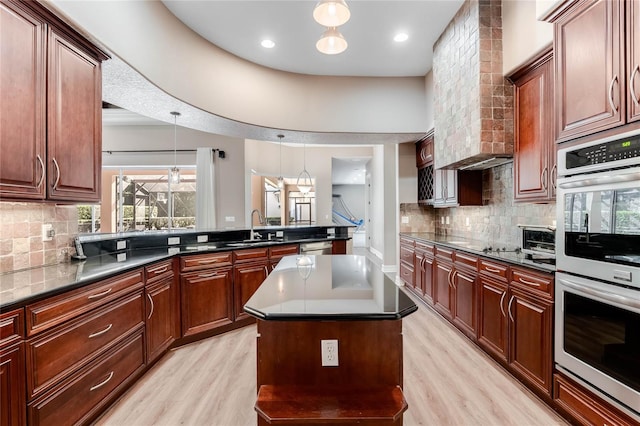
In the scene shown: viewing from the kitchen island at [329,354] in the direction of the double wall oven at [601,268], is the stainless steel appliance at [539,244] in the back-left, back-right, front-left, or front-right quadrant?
front-left

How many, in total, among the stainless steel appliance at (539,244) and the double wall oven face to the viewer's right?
0

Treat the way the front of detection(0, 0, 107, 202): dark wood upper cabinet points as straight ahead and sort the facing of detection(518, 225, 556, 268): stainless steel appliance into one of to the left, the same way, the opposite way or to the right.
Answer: the opposite way

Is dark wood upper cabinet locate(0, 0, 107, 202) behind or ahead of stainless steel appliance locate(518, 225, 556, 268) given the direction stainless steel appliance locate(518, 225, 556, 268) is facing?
ahead

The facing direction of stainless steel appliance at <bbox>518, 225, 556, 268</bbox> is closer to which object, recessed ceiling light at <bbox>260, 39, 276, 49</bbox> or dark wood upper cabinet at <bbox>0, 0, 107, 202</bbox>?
the dark wood upper cabinet

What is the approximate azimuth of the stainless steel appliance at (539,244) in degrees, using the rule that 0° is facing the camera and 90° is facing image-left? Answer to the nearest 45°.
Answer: approximately 45°

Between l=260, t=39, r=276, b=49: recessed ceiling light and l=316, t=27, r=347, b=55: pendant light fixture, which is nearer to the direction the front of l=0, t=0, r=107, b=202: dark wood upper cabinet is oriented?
the pendant light fixture

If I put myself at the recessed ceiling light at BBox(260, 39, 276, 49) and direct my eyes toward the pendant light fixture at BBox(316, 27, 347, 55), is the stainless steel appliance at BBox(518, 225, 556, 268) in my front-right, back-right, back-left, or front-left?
front-left

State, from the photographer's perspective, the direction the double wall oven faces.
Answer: facing the viewer and to the left of the viewer

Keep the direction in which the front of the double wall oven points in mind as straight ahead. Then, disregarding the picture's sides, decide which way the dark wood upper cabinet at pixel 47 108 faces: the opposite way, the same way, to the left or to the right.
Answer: the opposite way

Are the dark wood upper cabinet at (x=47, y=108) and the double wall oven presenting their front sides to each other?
yes

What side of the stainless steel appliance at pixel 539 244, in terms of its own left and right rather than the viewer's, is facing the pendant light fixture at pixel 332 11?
front

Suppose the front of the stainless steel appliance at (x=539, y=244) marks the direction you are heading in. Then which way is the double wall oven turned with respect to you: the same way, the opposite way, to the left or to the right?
the same way

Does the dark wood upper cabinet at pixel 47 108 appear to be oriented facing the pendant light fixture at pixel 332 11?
yes

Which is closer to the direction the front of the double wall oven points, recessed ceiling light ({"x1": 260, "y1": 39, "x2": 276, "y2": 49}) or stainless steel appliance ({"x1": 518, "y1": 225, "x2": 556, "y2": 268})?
the recessed ceiling light

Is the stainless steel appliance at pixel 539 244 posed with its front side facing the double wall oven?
no

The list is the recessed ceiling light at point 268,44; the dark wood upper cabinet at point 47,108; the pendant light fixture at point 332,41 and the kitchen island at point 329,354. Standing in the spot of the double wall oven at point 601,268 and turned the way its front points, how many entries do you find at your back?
0

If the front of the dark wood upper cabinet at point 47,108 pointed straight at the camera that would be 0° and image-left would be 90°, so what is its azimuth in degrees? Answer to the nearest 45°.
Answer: approximately 315°

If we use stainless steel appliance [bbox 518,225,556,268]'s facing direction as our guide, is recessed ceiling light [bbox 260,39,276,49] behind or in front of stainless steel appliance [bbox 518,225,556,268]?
in front

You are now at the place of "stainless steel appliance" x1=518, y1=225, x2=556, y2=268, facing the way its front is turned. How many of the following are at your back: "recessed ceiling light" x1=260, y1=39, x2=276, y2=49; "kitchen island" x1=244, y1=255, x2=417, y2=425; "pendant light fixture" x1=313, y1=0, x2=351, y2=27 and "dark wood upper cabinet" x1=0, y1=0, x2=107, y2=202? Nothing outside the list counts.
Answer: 0
